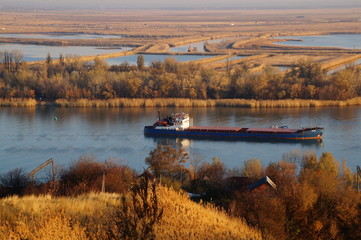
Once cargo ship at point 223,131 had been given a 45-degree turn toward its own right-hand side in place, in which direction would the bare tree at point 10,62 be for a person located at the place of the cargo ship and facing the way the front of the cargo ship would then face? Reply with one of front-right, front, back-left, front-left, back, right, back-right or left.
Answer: back

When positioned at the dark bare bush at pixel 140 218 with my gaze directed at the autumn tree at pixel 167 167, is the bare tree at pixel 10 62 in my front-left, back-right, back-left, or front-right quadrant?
front-left

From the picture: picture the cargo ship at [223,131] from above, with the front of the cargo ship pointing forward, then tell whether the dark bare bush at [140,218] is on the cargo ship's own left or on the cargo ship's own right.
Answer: on the cargo ship's own right

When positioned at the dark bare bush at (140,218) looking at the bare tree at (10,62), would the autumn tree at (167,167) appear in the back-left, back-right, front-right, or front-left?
front-right

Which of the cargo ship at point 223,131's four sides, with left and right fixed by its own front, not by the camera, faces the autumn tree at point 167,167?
right

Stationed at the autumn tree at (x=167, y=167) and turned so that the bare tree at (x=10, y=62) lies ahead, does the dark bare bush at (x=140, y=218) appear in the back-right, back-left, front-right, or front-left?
back-left

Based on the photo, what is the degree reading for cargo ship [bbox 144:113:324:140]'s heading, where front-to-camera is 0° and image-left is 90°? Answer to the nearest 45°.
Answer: approximately 270°
